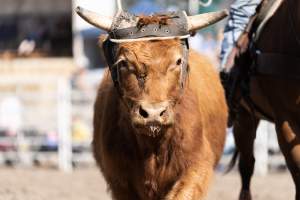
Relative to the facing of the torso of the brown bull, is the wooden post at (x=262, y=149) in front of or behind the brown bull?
behind

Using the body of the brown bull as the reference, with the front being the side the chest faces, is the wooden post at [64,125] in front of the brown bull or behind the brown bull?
behind

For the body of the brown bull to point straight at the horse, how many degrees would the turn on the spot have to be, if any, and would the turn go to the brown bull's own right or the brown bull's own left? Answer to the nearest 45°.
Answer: approximately 135° to the brown bull's own left

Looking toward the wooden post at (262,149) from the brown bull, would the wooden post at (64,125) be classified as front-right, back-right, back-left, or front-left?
front-left
